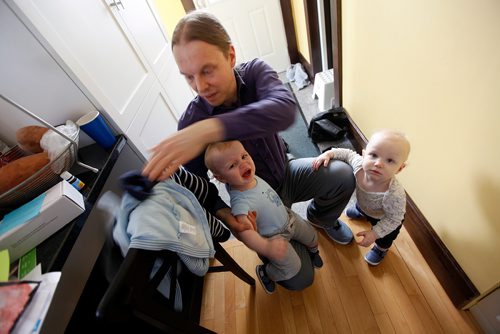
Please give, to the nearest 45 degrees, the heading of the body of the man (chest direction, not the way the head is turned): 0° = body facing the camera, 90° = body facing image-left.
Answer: approximately 0°

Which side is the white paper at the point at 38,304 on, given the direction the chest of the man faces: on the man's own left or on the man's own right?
on the man's own right

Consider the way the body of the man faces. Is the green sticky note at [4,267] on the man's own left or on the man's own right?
on the man's own right

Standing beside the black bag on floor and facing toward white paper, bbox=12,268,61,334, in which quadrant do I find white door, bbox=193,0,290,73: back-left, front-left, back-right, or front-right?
back-right

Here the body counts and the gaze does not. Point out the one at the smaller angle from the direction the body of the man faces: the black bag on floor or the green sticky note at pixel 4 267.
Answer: the green sticky note

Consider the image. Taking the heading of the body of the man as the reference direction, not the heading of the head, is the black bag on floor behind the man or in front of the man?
behind

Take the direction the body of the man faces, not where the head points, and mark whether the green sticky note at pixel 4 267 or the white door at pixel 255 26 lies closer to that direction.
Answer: the green sticky note

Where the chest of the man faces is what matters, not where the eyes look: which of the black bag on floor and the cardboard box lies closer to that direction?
the cardboard box

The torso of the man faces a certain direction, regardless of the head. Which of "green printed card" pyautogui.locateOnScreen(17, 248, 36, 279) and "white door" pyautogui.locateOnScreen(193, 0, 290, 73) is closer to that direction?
the green printed card

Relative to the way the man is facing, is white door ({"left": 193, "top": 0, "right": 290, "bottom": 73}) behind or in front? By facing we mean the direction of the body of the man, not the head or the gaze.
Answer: behind

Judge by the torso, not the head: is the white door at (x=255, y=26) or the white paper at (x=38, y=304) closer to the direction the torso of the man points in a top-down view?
the white paper
